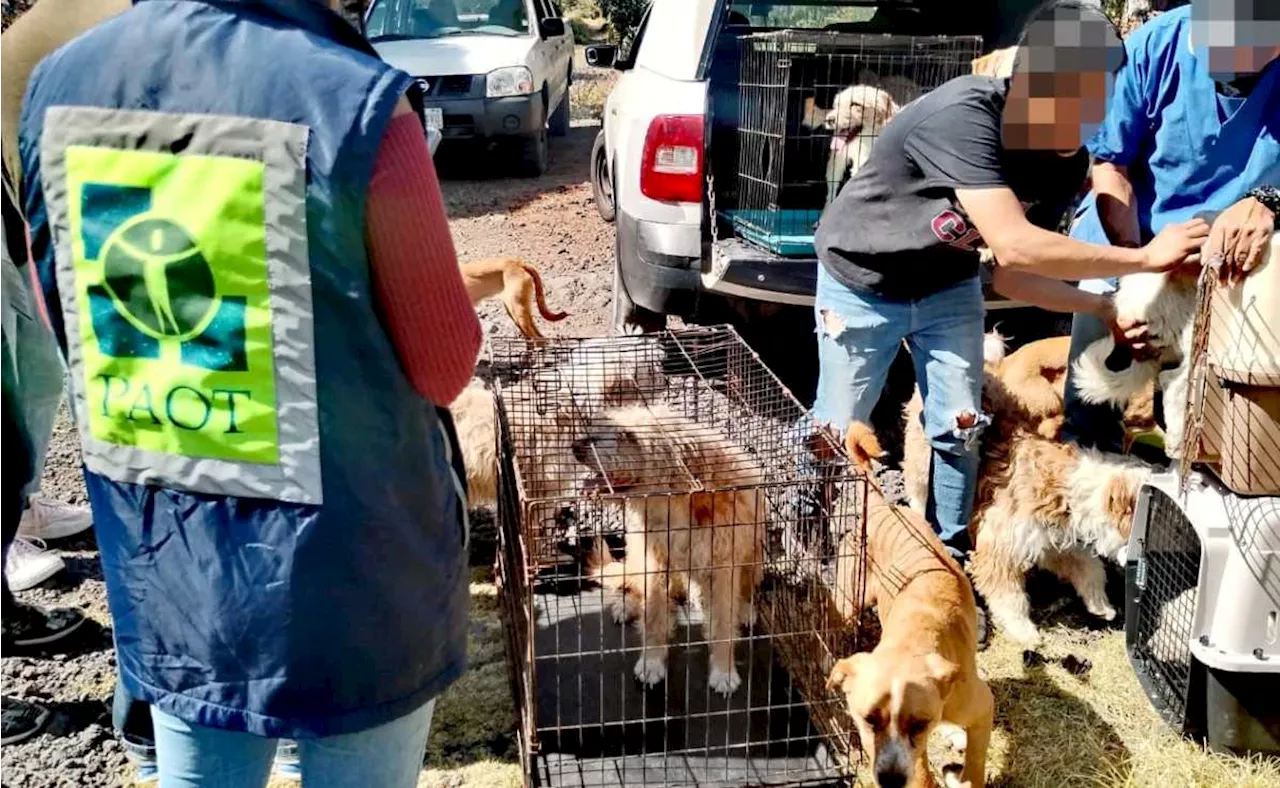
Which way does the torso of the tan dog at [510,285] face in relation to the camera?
to the viewer's left

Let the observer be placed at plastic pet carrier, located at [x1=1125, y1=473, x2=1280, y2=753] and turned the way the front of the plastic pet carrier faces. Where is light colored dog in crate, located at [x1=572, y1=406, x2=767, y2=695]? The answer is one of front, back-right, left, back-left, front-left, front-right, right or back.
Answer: front-right

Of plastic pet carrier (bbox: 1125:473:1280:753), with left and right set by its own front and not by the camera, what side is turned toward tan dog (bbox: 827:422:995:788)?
front

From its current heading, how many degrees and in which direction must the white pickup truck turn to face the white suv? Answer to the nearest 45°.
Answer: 0° — it already faces it

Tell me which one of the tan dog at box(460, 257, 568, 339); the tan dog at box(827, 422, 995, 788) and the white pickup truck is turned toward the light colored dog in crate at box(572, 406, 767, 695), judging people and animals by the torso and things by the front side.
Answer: the white pickup truck

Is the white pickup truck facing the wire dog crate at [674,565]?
yes

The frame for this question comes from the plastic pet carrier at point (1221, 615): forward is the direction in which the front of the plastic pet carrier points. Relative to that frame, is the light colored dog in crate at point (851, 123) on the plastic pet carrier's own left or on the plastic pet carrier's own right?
on the plastic pet carrier's own right

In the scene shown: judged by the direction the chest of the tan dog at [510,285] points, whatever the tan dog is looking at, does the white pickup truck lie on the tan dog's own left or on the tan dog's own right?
on the tan dog's own right

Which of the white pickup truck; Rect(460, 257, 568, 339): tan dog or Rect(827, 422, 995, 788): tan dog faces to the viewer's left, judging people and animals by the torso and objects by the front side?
Rect(460, 257, 568, 339): tan dog

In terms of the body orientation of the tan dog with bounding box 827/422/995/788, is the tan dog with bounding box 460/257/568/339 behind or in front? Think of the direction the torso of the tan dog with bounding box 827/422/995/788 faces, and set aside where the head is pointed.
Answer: behind

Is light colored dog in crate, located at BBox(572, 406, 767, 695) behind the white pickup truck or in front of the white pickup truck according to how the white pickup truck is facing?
in front
